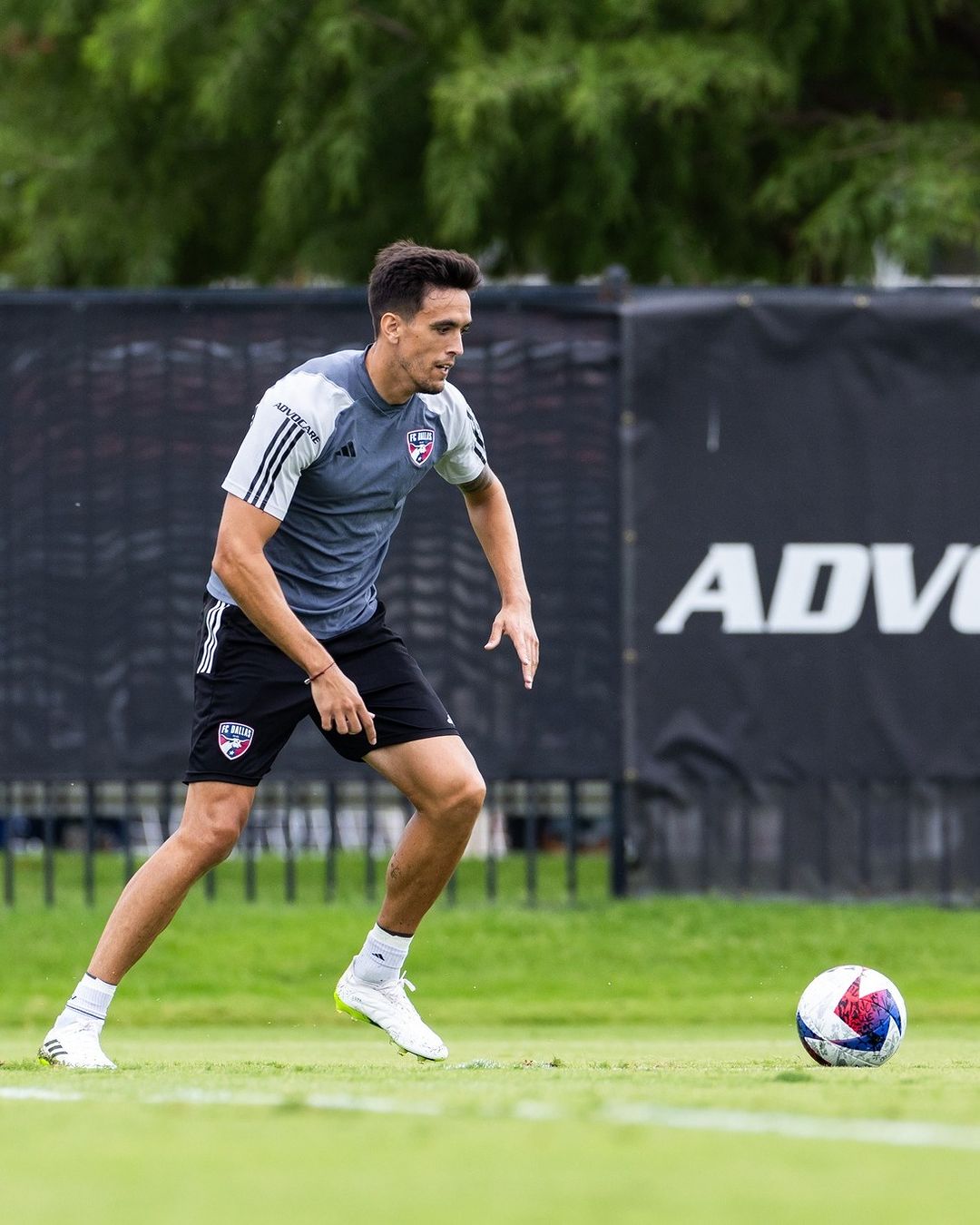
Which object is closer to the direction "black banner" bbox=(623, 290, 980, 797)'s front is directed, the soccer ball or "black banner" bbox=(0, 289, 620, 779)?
the soccer ball

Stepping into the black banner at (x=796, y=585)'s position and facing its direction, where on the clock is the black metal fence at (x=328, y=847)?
The black metal fence is roughly at 4 o'clock from the black banner.

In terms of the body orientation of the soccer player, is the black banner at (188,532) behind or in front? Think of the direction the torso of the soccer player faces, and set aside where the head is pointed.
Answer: behind

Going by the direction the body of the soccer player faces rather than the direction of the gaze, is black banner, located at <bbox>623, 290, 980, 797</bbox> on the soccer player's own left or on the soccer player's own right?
on the soccer player's own left

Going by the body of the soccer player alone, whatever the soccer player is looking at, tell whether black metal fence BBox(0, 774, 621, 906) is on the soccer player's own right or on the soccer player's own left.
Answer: on the soccer player's own left

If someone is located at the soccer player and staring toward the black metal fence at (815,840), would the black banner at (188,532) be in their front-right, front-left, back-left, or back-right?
front-left

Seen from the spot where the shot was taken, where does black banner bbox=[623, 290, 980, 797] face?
facing the viewer

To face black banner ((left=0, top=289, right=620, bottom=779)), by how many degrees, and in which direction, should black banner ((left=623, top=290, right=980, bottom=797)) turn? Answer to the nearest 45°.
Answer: approximately 90° to its right

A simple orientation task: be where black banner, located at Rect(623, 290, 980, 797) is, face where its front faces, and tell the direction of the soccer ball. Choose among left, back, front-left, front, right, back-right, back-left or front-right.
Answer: front

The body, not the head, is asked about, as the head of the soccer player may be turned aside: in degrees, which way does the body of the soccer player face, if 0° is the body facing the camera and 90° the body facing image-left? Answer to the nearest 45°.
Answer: approximately 315°

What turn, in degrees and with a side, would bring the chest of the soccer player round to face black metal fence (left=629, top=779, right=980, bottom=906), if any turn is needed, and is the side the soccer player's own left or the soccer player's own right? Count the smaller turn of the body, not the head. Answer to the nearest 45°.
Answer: approximately 90° to the soccer player's own left

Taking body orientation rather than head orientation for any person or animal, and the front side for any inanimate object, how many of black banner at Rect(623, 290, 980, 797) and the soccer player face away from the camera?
0

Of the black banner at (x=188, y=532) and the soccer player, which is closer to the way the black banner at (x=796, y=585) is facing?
the soccer player
